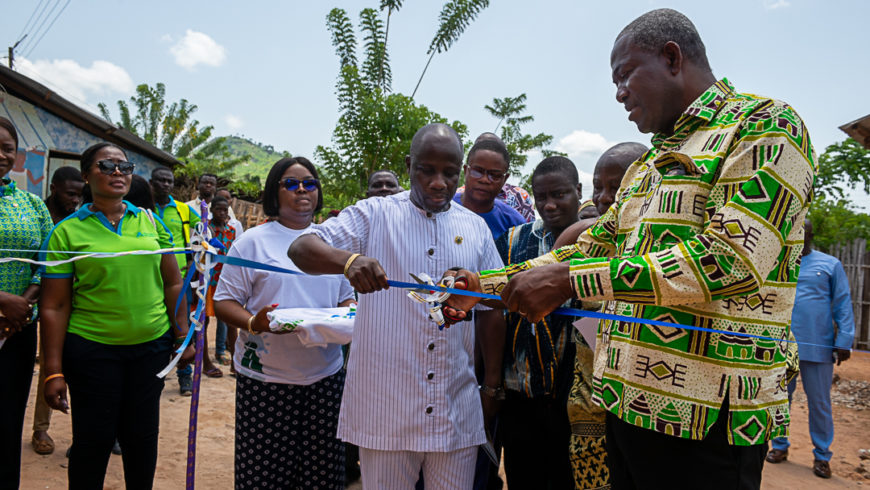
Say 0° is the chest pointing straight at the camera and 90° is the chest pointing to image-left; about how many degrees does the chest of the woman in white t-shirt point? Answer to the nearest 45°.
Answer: approximately 315°

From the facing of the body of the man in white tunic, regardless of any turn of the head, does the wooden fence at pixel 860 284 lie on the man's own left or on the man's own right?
on the man's own left

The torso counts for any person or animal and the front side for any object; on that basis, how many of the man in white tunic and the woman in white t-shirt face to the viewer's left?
0

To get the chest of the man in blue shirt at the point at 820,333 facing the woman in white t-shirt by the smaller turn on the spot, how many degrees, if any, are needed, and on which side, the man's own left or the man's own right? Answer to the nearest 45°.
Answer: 0° — they already face them

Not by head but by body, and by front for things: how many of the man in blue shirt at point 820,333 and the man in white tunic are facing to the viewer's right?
0

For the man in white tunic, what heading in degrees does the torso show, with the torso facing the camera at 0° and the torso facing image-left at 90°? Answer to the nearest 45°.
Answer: approximately 0°

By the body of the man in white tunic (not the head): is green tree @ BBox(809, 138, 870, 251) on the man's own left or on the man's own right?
on the man's own left

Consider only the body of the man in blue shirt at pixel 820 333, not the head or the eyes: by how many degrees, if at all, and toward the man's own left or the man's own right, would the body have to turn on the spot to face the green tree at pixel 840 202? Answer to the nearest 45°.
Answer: approximately 135° to the man's own right

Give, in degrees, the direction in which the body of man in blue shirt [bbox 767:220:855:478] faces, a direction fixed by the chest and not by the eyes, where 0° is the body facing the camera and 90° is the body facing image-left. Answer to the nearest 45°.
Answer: approximately 45°
